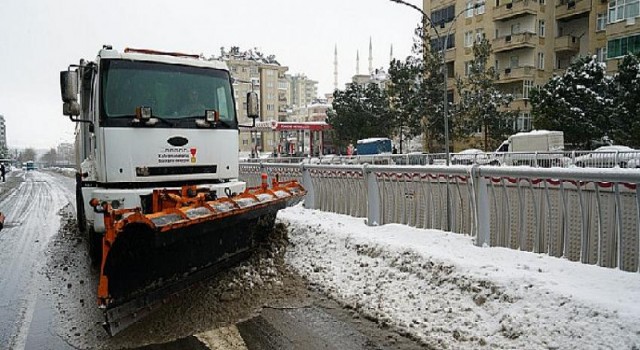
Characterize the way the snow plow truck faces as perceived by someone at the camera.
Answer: facing the viewer

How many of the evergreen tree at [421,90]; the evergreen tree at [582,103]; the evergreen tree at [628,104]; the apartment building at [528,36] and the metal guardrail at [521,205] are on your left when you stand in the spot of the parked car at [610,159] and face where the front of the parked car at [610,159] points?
1

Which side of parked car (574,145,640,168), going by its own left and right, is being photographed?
left

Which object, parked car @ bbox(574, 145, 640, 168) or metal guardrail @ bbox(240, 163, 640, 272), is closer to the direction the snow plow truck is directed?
the metal guardrail

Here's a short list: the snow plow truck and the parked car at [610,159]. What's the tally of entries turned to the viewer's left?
1

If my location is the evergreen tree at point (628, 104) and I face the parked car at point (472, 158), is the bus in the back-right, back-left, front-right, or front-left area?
front-right

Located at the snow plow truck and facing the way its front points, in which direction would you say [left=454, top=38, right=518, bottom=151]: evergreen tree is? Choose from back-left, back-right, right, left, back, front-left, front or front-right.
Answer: back-left

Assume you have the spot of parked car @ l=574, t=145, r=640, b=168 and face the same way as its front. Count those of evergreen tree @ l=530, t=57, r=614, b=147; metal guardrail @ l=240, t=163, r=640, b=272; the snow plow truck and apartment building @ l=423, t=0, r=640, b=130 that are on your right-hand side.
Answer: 2

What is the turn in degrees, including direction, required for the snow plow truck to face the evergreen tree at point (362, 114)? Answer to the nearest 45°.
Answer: approximately 135° to its left

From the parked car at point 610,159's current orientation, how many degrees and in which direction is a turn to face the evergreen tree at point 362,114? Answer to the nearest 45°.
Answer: approximately 45° to its right

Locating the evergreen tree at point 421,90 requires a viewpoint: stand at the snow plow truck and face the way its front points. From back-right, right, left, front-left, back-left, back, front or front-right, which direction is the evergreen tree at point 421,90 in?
back-left

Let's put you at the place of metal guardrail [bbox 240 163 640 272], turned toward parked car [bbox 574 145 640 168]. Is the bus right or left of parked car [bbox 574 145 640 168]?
left
